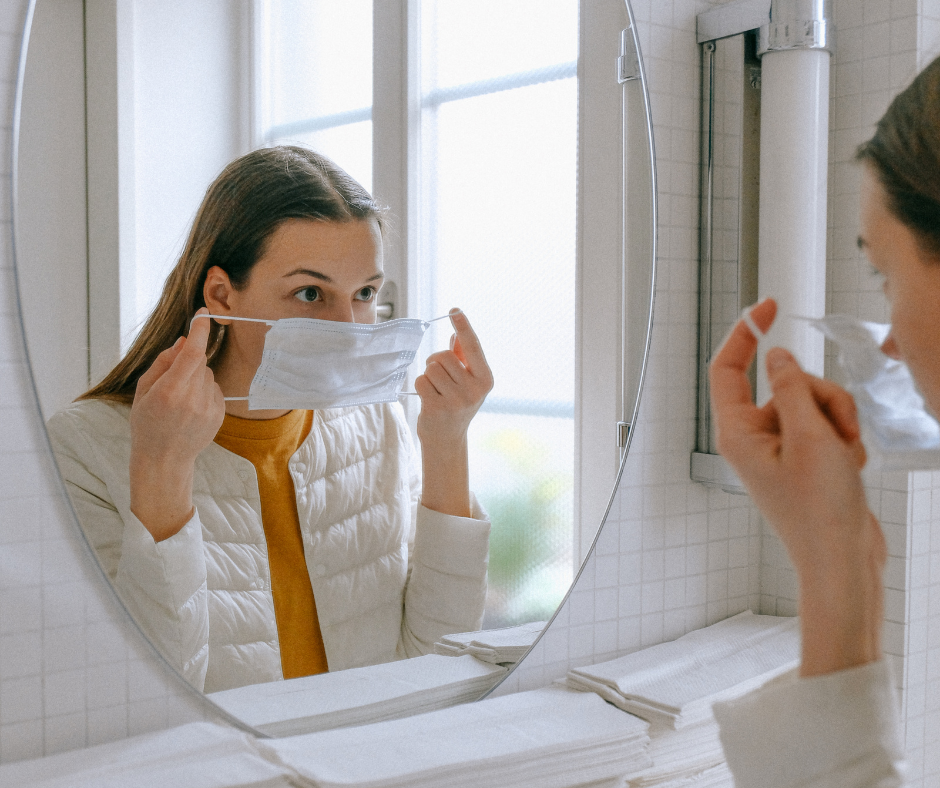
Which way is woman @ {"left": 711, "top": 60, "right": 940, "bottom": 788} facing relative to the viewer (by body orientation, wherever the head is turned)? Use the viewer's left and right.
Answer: facing away from the viewer and to the left of the viewer
